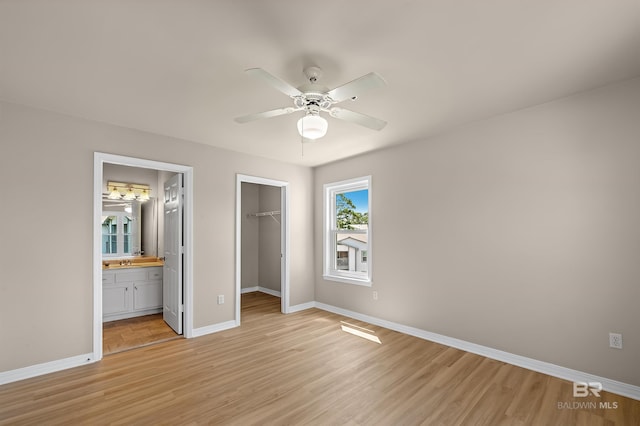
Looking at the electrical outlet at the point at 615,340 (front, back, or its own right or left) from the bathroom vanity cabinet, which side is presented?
right

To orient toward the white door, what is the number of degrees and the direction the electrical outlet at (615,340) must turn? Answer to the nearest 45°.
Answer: approximately 45° to its right

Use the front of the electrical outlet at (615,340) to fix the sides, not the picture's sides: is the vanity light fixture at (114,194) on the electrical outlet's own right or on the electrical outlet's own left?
on the electrical outlet's own right

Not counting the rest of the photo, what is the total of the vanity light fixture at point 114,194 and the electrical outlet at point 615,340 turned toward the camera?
2

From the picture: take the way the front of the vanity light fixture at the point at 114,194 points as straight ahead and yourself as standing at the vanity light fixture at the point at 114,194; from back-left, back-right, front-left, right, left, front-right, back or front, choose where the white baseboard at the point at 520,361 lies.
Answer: front-left
